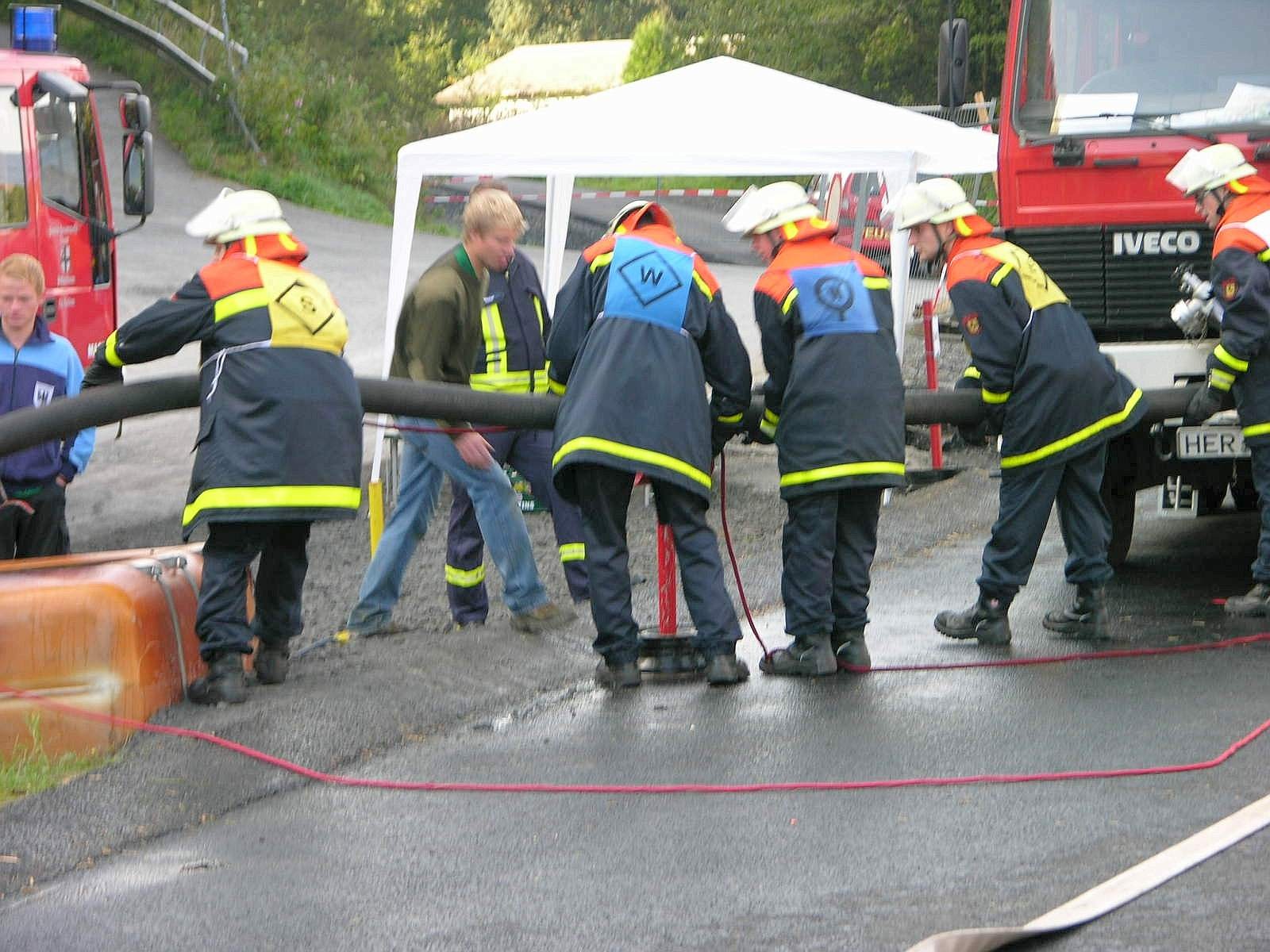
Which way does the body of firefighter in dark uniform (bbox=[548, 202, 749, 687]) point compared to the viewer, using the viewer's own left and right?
facing away from the viewer

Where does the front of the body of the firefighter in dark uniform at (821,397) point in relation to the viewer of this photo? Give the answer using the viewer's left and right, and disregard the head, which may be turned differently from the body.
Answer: facing away from the viewer and to the left of the viewer

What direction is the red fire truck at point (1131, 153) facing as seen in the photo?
toward the camera

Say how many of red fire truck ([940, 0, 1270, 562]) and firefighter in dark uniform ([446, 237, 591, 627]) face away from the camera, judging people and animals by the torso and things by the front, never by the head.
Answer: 0

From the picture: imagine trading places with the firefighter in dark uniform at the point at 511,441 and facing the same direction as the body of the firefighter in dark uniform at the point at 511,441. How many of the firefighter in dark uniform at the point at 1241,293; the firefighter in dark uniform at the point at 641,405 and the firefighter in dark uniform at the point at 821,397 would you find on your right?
0

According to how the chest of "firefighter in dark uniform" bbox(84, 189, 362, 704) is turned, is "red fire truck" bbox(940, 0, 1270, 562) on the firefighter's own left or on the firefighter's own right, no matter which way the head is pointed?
on the firefighter's own right

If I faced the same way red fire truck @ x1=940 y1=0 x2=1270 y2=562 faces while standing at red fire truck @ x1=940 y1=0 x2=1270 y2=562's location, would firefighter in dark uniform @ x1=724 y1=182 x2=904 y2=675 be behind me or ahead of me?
ahead

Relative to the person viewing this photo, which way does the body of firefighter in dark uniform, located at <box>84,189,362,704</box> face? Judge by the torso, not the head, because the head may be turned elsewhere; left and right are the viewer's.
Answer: facing away from the viewer and to the left of the viewer

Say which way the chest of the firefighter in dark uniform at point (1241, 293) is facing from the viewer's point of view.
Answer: to the viewer's left

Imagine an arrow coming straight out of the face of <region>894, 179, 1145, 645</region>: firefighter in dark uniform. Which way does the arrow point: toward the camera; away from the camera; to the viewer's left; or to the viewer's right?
to the viewer's left

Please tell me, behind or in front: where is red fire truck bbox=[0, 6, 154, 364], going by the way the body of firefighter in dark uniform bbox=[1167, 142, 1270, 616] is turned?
in front

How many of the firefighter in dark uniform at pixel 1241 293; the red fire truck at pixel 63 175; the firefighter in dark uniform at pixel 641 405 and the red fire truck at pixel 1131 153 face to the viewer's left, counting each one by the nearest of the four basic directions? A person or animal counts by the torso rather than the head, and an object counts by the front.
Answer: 1

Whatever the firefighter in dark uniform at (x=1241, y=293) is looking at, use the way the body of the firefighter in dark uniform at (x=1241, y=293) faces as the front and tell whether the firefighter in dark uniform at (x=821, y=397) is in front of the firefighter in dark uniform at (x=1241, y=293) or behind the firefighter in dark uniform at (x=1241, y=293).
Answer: in front

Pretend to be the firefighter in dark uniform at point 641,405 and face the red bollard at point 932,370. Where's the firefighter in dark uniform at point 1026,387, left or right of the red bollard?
right

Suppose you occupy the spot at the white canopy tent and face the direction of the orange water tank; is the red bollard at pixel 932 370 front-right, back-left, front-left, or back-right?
back-left
